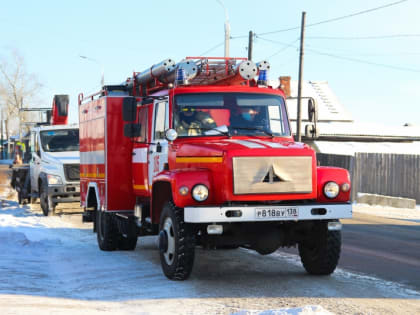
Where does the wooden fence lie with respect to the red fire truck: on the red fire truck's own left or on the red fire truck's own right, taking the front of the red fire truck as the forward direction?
on the red fire truck's own left

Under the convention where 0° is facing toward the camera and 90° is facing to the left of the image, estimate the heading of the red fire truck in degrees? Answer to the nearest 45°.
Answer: approximately 315°
